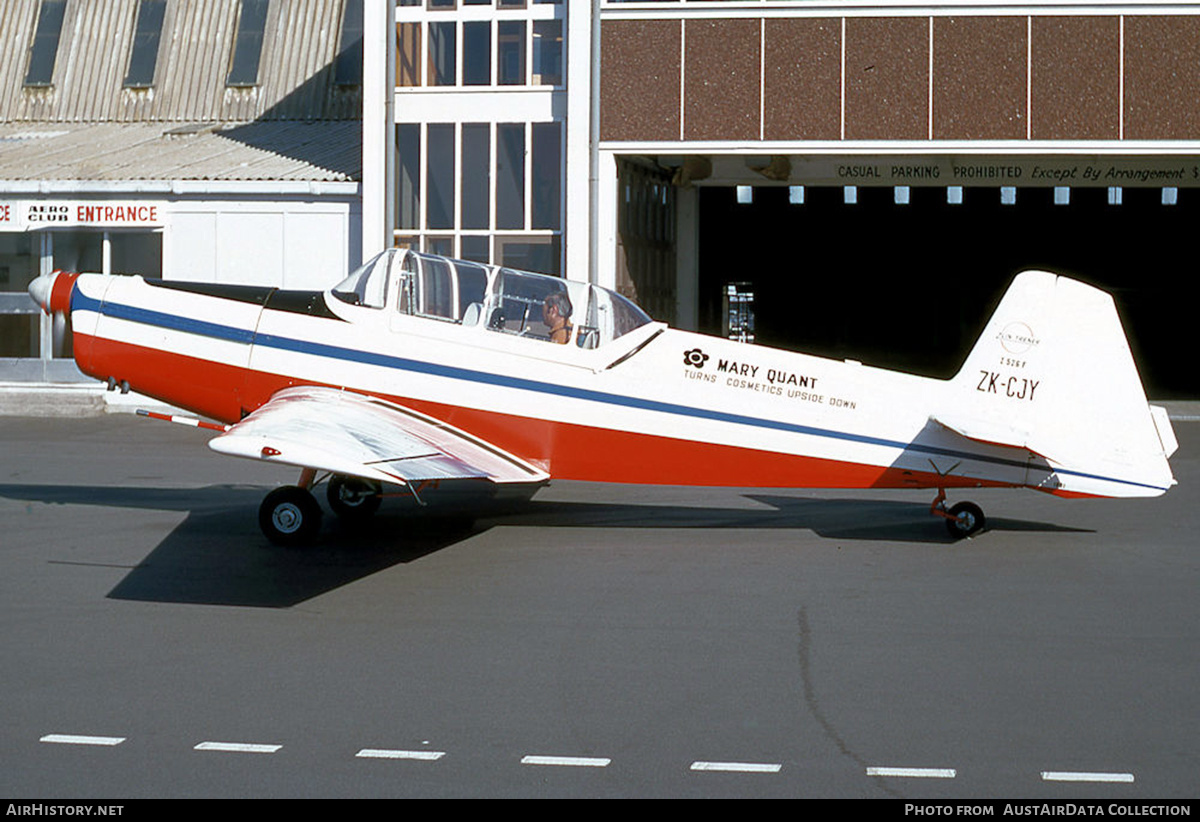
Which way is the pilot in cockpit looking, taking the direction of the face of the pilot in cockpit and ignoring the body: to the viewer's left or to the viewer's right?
to the viewer's left

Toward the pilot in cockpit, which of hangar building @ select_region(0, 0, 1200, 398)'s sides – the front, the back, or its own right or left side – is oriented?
front

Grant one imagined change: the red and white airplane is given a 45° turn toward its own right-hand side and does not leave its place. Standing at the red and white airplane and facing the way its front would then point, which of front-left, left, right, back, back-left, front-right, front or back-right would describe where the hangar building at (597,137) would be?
front-right

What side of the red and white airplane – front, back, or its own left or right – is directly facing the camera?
left

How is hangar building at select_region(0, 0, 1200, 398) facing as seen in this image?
toward the camera
